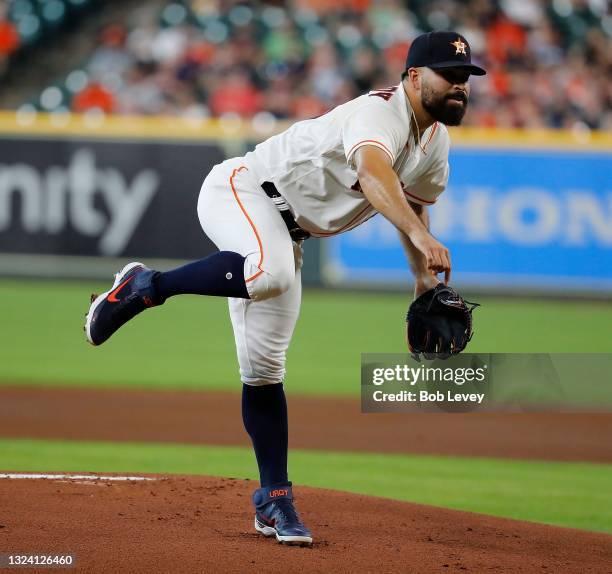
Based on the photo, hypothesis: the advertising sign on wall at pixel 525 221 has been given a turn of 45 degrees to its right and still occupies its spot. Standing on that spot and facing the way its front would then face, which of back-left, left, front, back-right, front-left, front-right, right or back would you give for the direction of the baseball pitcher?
front-left

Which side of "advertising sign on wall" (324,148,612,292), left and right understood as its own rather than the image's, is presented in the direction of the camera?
front
